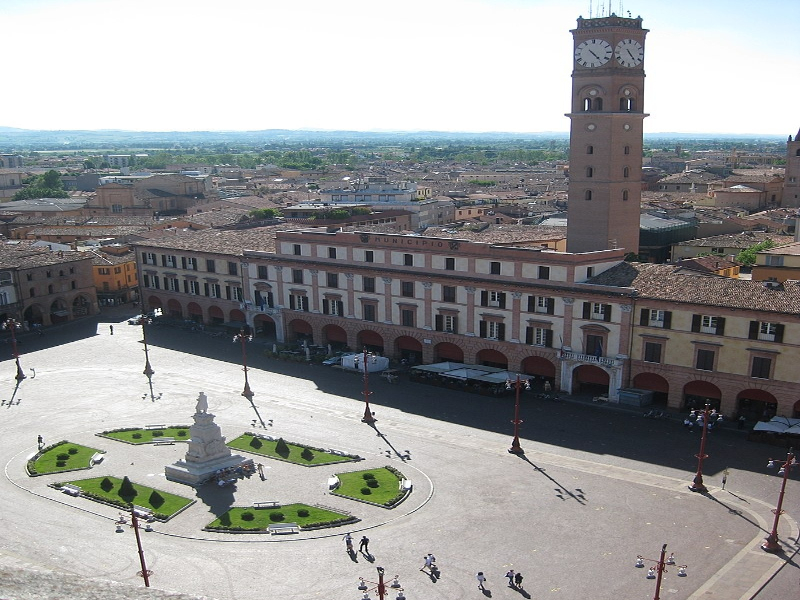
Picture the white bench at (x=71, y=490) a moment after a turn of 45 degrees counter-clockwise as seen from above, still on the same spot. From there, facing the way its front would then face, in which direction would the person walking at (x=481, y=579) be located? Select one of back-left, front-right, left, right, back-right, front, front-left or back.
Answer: front-left

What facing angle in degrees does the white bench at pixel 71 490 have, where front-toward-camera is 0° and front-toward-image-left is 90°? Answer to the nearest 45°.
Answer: approximately 45°
